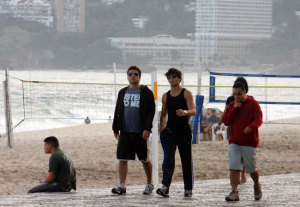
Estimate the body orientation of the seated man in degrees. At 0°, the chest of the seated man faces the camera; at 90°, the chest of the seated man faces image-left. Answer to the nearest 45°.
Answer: approximately 90°

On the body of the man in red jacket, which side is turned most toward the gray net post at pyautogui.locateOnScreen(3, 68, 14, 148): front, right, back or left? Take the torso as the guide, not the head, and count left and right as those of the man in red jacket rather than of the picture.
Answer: right

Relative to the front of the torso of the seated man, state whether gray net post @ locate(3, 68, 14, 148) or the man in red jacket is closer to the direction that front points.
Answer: the gray net post

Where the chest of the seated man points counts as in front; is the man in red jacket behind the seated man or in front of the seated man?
behind

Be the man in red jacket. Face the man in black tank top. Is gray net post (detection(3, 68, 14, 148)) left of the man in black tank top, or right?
right

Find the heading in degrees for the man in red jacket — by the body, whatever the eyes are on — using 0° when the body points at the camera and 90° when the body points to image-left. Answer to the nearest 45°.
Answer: approximately 45°

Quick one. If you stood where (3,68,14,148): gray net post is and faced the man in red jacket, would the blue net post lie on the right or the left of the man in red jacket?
left
